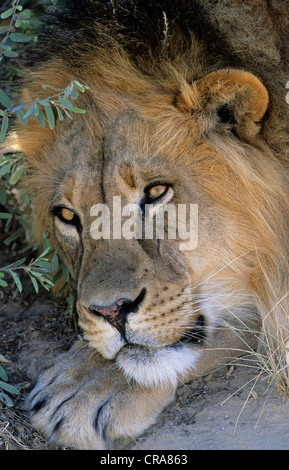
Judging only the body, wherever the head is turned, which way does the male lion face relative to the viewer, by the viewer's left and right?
facing the viewer and to the left of the viewer

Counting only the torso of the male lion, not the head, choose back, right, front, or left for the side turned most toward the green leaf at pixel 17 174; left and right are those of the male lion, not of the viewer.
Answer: right
